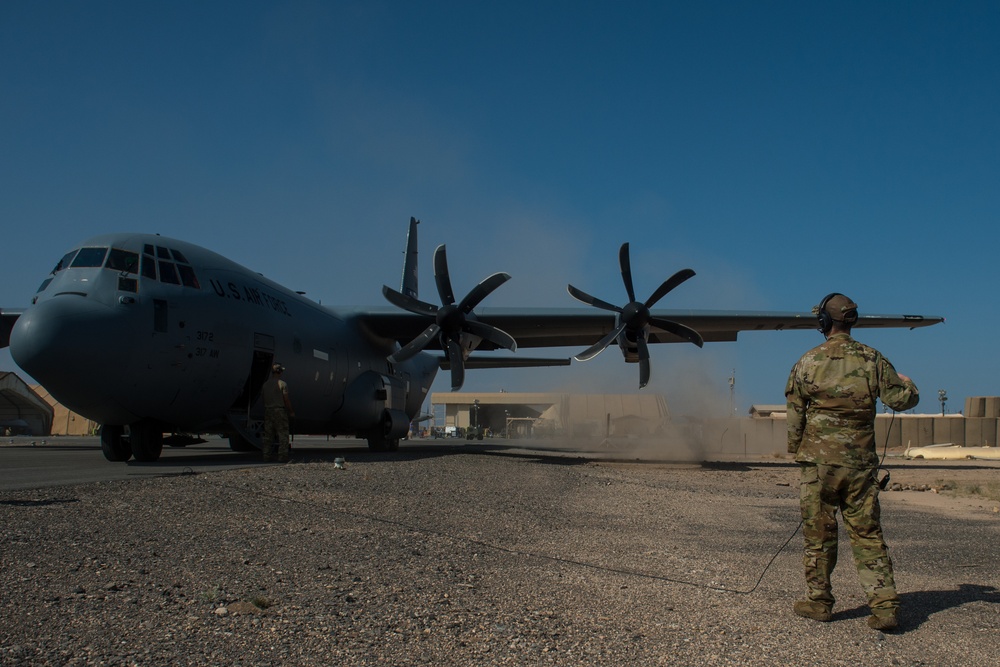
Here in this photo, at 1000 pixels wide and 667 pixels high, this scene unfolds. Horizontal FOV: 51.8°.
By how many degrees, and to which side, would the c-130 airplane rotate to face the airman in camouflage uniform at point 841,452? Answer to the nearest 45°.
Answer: approximately 90° to its left

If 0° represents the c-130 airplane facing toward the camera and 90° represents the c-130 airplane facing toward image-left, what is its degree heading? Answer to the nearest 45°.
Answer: approximately 45°

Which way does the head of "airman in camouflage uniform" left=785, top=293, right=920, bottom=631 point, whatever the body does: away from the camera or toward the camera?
away from the camera

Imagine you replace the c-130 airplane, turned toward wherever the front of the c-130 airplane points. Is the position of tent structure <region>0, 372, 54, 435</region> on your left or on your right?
on your right
